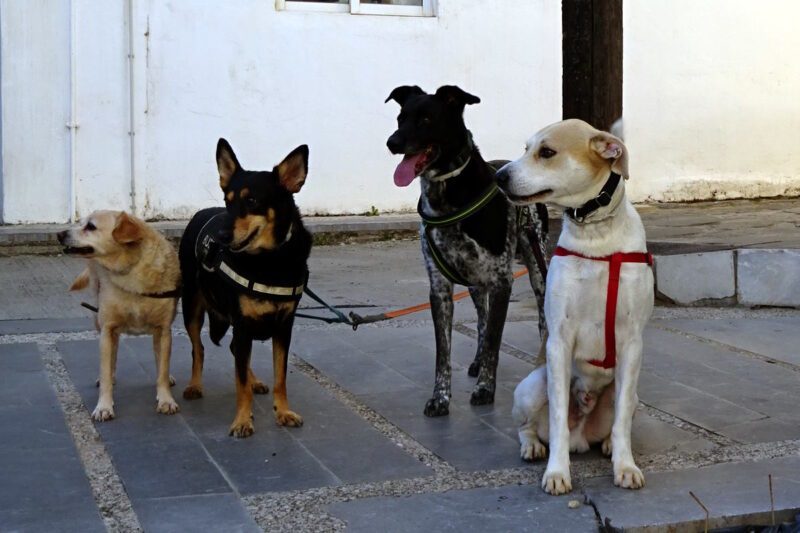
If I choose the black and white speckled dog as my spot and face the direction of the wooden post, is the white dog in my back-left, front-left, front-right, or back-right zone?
back-right

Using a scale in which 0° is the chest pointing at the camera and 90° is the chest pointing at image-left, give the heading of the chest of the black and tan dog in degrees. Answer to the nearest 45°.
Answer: approximately 315°

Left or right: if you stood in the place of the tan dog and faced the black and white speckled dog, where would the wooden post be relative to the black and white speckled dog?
left

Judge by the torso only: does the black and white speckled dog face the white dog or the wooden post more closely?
the white dog
